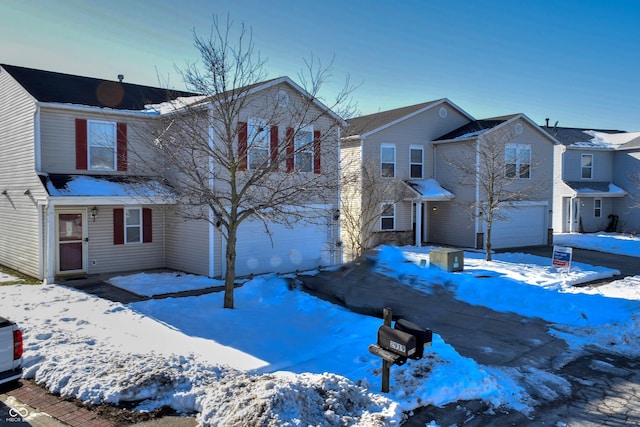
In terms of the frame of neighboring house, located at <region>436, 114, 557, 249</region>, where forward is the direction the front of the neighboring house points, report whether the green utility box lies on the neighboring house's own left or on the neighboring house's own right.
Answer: on the neighboring house's own right

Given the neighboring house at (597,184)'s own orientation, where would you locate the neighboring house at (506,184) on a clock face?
the neighboring house at (506,184) is roughly at 2 o'clock from the neighboring house at (597,184).

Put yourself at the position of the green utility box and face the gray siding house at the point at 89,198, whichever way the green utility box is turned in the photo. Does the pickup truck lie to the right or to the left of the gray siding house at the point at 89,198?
left

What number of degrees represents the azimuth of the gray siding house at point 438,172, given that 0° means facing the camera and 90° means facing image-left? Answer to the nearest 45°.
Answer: approximately 315°

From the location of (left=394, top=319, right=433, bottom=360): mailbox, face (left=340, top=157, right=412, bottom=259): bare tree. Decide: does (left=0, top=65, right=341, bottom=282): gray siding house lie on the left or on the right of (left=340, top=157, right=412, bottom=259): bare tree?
left

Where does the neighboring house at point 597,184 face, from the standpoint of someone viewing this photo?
facing the viewer and to the right of the viewer

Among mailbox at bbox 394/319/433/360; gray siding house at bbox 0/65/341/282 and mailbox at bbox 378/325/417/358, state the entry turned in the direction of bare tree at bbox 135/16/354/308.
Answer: the gray siding house

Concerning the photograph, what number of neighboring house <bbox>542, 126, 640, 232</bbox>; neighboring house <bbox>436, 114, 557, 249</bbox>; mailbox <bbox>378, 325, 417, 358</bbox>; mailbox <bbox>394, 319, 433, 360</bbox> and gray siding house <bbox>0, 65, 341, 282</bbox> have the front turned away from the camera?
0

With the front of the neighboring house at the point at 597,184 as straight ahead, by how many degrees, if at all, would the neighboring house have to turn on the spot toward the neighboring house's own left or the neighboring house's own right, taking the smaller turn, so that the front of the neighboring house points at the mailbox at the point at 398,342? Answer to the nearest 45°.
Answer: approximately 45° to the neighboring house's own right

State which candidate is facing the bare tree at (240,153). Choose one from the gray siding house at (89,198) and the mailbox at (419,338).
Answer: the gray siding house

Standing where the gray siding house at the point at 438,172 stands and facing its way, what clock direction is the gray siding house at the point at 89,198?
the gray siding house at the point at 89,198 is roughly at 3 o'clock from the gray siding house at the point at 438,172.

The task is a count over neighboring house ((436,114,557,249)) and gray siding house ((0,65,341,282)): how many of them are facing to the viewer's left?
0
